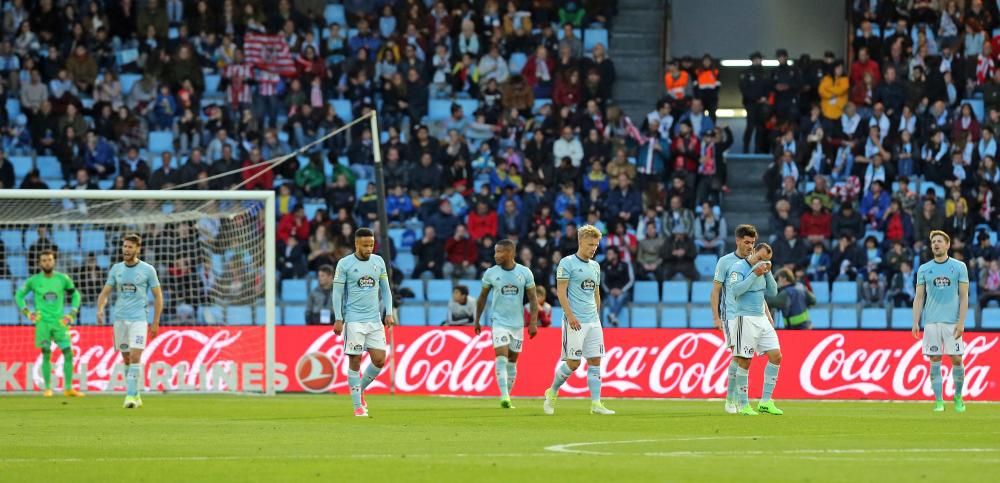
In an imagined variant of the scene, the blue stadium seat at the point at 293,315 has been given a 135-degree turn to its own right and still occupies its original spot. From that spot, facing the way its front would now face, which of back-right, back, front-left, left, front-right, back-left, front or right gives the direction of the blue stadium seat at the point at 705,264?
back-right

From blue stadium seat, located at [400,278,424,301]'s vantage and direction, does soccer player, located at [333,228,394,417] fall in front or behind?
in front

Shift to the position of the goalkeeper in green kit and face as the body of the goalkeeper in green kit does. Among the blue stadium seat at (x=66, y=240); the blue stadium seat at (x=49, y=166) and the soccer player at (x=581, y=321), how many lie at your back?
2

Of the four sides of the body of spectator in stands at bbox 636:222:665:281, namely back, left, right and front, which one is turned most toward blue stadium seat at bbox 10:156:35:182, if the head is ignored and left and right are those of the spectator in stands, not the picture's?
right

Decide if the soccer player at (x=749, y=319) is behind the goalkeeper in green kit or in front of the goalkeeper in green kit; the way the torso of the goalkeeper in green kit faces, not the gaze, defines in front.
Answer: in front

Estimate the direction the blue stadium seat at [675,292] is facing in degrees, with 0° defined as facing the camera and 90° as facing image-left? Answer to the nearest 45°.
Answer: approximately 0°

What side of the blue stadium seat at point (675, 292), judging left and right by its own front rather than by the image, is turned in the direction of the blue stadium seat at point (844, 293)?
left

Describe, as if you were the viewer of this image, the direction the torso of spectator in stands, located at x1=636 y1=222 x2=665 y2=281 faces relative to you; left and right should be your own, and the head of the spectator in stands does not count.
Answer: facing the viewer

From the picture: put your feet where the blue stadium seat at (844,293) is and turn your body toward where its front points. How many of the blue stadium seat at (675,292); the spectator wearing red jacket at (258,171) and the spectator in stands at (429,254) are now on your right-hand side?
3

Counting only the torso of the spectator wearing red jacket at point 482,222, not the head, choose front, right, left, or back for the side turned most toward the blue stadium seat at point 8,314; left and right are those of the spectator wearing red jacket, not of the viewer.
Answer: right
